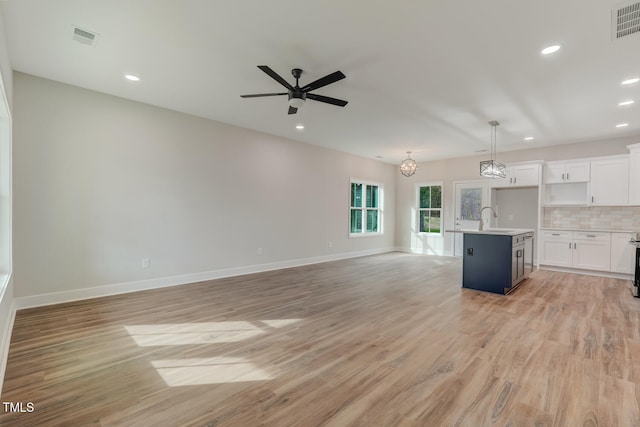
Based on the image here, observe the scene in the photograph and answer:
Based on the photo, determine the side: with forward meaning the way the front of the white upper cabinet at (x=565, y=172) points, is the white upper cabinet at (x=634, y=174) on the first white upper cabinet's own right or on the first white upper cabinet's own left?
on the first white upper cabinet's own left

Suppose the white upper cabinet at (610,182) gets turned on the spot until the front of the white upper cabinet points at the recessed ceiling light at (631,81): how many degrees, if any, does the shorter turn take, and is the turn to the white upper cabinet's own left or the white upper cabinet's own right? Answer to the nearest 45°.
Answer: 0° — it already faces it

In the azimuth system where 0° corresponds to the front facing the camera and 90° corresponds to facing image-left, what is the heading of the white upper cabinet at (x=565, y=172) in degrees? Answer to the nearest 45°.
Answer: approximately 0°

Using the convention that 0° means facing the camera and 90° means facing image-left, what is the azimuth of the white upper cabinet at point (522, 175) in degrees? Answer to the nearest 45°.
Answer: approximately 0°

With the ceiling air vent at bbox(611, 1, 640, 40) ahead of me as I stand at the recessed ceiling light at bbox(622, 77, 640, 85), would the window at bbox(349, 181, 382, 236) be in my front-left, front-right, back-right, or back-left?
back-right

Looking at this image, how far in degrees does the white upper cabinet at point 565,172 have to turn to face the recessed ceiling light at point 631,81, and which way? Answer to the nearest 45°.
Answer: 0° — it already faces it

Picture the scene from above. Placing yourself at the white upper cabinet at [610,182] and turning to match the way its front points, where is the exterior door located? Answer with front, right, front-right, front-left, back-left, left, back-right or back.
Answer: right

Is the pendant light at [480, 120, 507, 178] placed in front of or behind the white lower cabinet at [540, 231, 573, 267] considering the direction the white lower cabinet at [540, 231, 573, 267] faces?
in front

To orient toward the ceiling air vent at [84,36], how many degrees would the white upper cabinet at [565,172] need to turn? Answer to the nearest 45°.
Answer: approximately 45° to its right
